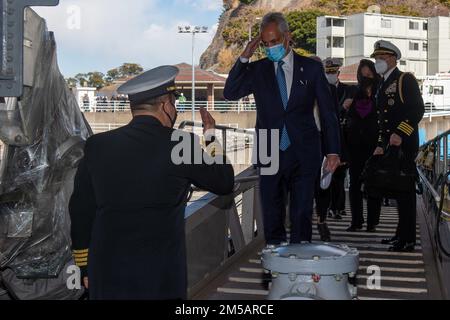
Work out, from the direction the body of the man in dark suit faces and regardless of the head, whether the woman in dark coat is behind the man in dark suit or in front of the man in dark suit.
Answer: behind

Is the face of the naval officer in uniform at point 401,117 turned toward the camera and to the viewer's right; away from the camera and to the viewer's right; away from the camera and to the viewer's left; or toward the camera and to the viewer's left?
toward the camera and to the viewer's left

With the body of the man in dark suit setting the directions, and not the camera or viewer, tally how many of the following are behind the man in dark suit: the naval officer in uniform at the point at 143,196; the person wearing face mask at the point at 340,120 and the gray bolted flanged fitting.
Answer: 1

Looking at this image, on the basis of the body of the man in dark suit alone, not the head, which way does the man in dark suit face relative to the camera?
toward the camera

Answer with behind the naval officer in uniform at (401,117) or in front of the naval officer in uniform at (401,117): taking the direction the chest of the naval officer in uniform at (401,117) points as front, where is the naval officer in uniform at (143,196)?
in front

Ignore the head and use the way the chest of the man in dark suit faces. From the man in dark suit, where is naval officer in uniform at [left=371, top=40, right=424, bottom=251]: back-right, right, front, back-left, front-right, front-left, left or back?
back-left

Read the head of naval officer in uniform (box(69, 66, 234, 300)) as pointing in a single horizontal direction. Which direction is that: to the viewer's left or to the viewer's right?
to the viewer's right

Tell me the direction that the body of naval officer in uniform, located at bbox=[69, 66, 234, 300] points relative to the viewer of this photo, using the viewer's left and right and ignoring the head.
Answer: facing away from the viewer and to the right of the viewer

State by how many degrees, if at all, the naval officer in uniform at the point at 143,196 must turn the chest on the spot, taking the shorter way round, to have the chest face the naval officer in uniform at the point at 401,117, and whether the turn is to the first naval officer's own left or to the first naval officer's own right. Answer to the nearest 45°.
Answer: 0° — they already face them

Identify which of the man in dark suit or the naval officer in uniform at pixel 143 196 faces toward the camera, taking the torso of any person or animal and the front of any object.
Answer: the man in dark suit

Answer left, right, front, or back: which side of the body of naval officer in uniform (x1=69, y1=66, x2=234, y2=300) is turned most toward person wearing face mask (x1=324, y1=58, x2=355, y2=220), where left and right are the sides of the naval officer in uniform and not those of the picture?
front

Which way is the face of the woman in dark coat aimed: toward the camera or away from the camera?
toward the camera

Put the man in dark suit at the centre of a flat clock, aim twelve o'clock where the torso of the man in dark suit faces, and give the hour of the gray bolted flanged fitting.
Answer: The gray bolted flanged fitting is roughly at 12 o'clock from the man in dark suit.

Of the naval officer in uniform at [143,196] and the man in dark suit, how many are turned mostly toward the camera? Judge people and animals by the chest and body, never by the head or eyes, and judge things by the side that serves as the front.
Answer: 1

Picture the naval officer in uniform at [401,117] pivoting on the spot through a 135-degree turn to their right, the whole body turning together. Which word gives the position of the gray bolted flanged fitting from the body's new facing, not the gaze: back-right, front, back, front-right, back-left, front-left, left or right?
back
